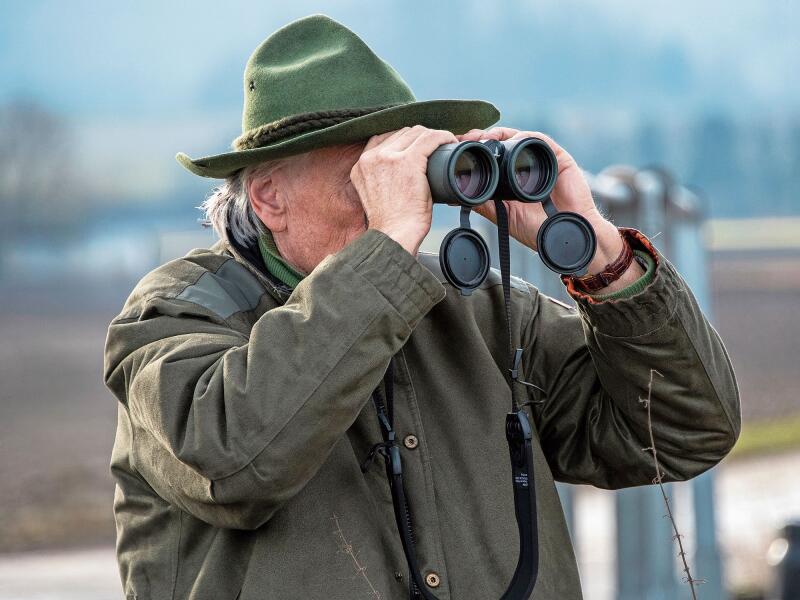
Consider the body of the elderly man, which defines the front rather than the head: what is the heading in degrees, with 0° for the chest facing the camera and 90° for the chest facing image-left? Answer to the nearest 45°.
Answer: approximately 315°
